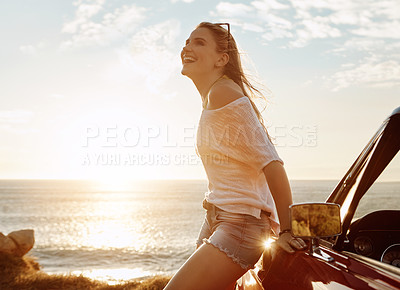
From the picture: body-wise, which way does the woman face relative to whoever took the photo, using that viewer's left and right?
facing to the left of the viewer

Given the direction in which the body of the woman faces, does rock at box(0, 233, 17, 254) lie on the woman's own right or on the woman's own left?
on the woman's own right

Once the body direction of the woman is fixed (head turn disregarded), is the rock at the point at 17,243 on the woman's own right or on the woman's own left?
on the woman's own right
